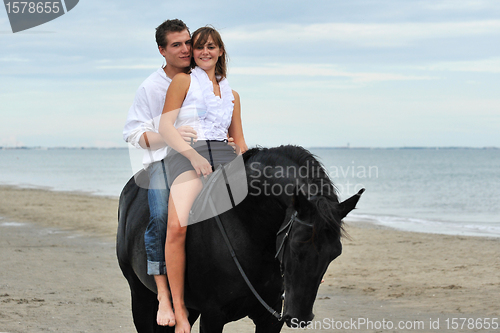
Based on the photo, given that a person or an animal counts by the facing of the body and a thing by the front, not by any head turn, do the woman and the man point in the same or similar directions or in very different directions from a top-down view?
same or similar directions

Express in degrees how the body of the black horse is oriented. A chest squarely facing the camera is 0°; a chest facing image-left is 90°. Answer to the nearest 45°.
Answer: approximately 315°

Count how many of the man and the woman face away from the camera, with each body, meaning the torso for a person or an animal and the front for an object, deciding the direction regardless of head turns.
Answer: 0

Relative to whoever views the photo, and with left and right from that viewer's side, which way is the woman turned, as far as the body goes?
facing the viewer and to the right of the viewer

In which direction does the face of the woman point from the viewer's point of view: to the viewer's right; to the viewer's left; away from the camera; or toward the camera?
toward the camera
